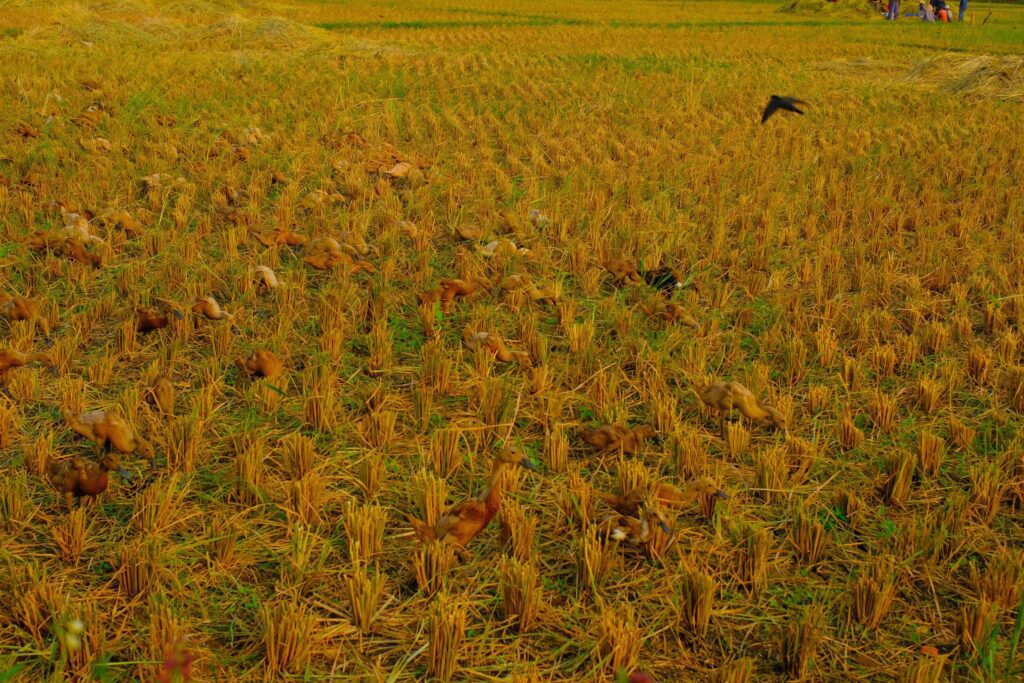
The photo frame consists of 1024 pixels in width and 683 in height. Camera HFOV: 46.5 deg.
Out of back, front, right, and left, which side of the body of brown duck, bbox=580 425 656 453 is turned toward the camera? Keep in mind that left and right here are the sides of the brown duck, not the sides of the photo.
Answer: right

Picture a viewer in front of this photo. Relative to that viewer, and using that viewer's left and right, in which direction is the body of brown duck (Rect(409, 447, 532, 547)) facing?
facing to the right of the viewer

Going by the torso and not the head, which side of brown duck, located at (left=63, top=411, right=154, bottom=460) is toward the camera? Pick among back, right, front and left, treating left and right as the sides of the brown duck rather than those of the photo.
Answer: right

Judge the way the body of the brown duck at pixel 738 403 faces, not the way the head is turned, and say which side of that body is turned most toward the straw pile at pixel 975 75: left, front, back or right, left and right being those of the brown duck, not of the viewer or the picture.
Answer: left

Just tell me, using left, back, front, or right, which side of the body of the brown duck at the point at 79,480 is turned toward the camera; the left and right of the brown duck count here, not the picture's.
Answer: right

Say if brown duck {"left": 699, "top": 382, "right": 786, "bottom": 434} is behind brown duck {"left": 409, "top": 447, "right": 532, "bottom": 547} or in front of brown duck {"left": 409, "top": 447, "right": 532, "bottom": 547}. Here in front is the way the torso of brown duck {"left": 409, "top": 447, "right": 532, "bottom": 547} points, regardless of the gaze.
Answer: in front

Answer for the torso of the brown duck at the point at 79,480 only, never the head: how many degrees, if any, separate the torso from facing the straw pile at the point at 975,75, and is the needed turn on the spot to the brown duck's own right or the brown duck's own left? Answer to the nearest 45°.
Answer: approximately 45° to the brown duck's own left

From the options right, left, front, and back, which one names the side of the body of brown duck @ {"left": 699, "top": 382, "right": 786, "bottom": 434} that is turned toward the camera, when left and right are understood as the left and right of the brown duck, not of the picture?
right

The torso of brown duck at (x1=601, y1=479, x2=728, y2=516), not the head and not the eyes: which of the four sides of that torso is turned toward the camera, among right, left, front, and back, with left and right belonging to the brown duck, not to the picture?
right

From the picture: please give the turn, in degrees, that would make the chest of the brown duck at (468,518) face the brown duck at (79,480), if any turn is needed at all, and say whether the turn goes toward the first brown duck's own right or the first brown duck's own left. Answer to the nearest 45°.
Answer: approximately 180°
